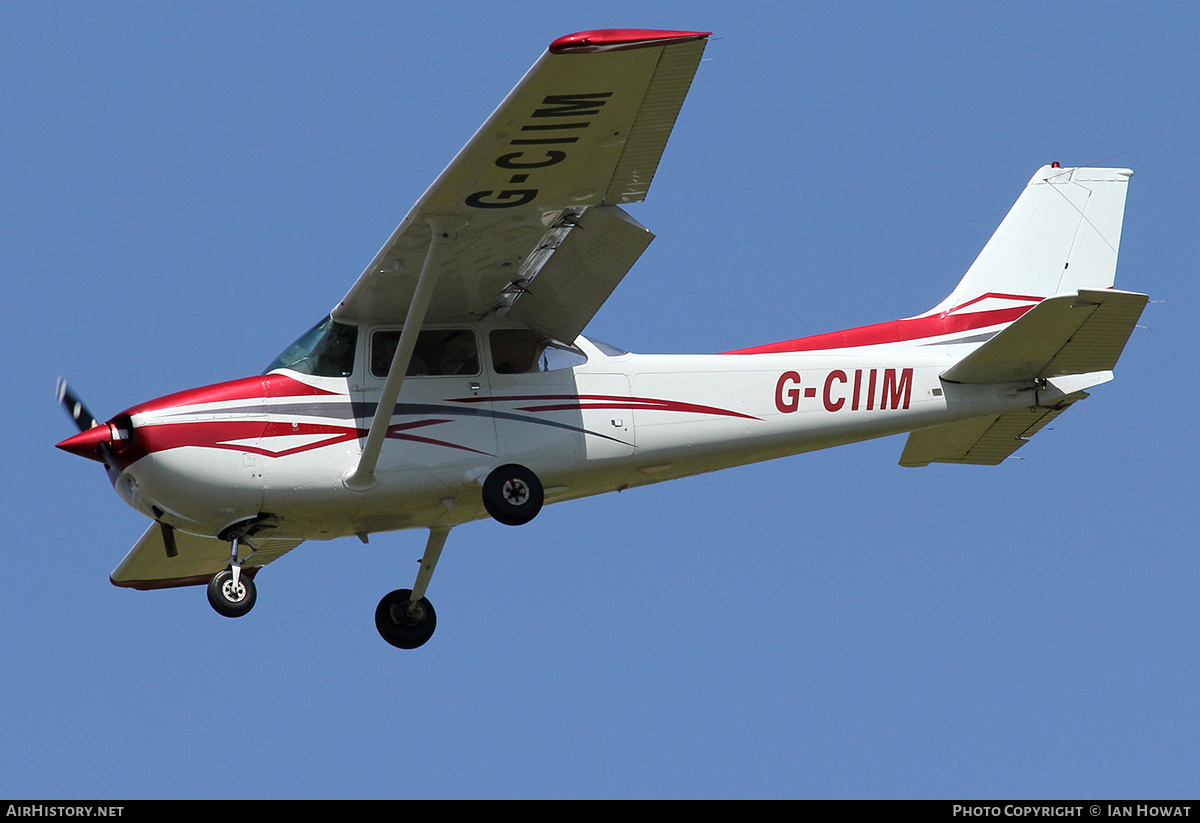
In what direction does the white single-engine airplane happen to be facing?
to the viewer's left
